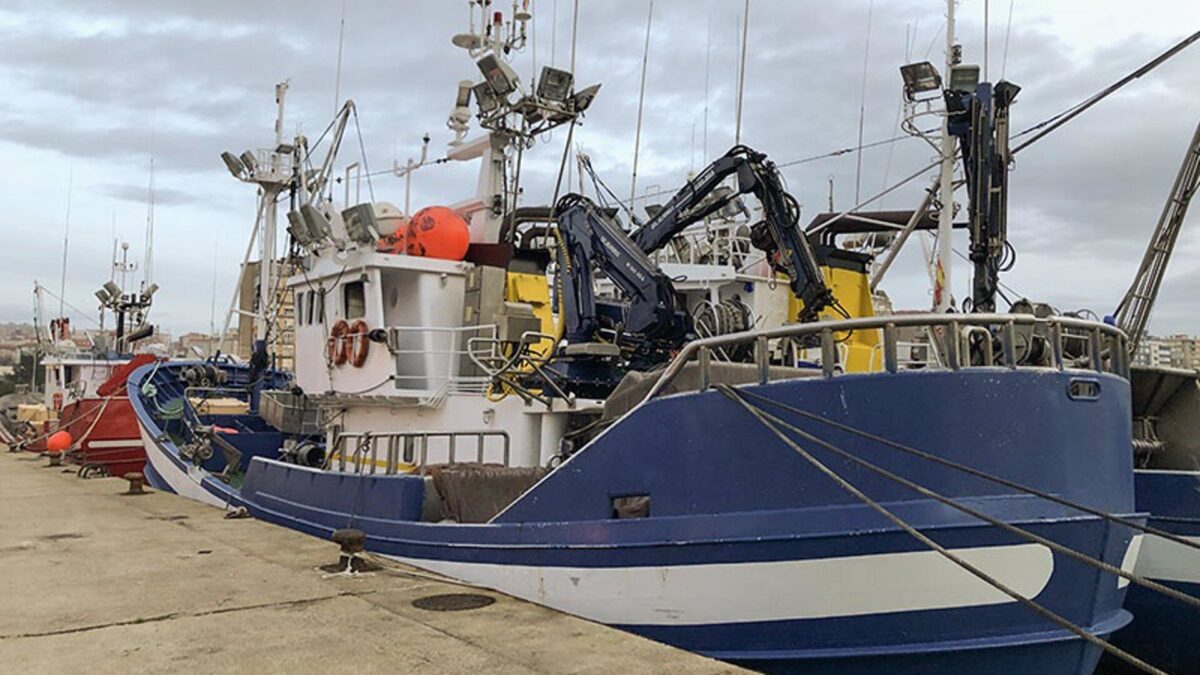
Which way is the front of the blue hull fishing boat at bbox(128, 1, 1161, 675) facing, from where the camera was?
facing away from the viewer and to the left of the viewer

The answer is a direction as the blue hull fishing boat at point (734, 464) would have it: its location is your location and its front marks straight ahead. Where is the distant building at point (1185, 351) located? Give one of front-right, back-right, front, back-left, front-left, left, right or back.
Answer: right

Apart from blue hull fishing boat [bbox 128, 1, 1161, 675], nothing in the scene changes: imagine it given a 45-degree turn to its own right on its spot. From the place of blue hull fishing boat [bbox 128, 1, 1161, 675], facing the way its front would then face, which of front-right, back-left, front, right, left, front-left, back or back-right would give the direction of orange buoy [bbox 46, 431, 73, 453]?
front-left

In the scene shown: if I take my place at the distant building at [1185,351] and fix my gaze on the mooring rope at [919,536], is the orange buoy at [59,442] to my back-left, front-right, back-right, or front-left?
front-right

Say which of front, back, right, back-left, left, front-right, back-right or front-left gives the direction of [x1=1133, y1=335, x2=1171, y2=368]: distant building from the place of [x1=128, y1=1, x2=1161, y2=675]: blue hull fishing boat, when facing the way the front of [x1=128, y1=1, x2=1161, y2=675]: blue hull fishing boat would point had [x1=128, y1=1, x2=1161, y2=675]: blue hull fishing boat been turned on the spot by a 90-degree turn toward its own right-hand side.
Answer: front

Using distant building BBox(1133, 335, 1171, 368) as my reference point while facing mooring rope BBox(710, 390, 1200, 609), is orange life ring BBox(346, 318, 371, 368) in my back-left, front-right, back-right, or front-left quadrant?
front-right
